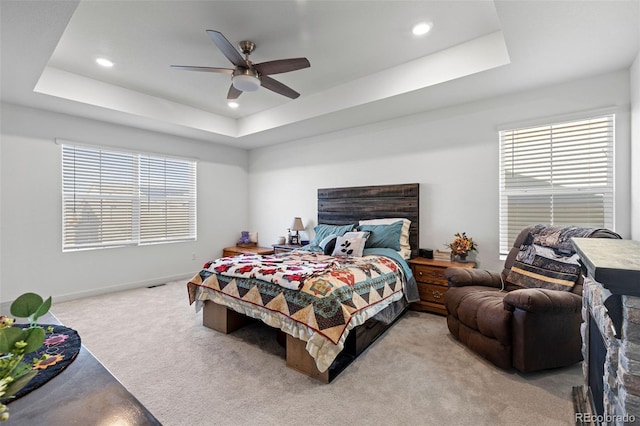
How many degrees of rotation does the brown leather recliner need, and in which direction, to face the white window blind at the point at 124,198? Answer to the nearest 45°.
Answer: approximately 45° to its right

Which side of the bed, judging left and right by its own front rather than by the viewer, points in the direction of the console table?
front

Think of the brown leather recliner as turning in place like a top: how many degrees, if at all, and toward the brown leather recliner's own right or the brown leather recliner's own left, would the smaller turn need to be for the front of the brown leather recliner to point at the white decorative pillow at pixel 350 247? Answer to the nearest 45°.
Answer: approximately 45° to the brown leather recliner's own right

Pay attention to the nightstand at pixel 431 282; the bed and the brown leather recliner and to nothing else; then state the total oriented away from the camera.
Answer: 0

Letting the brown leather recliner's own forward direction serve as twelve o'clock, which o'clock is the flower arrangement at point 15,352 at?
The flower arrangement is roughly at 11 o'clock from the brown leather recliner.

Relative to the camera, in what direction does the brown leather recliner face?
facing the viewer and to the left of the viewer

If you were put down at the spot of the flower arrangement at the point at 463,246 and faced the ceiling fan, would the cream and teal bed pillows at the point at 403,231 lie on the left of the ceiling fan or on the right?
right

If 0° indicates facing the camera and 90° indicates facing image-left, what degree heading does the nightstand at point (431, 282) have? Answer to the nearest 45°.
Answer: approximately 45°

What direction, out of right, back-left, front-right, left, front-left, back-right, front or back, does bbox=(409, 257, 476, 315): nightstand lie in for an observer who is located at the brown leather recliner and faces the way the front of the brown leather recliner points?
right

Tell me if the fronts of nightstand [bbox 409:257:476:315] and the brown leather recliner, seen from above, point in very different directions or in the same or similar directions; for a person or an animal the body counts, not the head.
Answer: same or similar directions

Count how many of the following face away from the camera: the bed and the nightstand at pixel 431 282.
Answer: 0

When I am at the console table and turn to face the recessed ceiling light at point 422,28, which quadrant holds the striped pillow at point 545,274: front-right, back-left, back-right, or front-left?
front-right

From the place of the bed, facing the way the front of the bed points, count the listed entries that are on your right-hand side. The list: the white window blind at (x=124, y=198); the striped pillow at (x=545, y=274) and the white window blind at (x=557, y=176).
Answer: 1

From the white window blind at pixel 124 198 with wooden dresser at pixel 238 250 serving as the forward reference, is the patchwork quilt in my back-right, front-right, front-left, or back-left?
front-right

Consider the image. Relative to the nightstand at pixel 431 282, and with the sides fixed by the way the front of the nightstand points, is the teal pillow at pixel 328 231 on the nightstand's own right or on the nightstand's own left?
on the nightstand's own right
